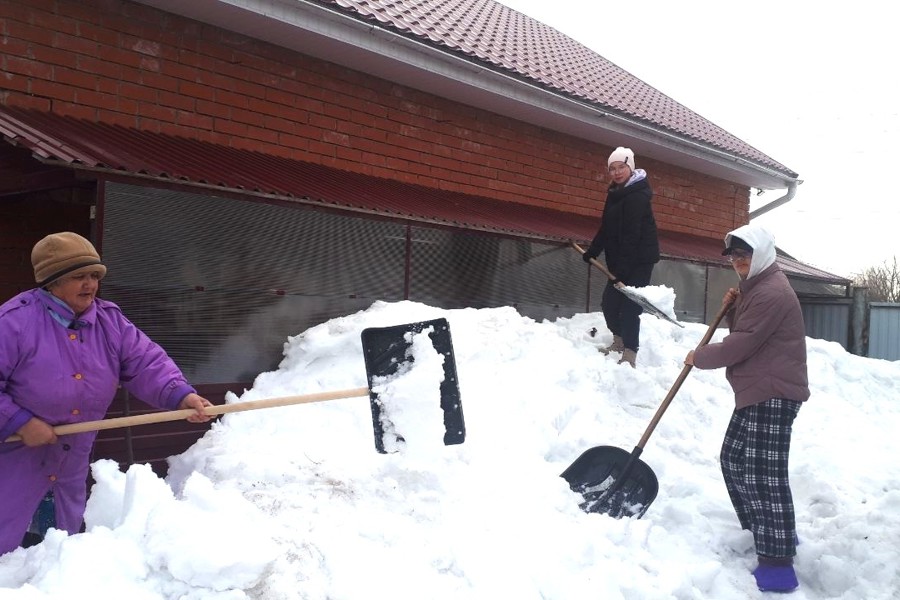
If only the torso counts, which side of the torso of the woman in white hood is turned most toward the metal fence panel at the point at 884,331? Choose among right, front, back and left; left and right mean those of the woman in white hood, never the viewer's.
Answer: right

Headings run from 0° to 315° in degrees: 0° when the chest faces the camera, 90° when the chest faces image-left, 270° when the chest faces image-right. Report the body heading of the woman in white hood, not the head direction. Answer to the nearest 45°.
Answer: approximately 90°

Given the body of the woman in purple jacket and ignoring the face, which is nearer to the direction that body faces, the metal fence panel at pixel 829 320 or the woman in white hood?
the woman in white hood

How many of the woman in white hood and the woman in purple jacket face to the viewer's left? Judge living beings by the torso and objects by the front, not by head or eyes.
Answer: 1

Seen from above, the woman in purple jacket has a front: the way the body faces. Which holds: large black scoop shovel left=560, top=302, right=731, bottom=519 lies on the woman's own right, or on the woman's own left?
on the woman's own left

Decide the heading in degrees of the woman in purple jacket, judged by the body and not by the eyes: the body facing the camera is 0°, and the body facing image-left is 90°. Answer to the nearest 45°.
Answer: approximately 315°

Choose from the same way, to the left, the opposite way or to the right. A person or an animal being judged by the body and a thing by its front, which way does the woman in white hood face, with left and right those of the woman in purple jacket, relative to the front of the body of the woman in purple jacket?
the opposite way

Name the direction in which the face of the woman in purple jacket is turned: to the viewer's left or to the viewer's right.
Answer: to the viewer's right

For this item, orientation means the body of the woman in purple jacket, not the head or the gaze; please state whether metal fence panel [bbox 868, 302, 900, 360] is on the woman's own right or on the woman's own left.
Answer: on the woman's own left

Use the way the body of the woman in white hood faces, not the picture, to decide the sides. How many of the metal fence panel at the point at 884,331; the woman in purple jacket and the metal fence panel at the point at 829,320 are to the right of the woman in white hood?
2

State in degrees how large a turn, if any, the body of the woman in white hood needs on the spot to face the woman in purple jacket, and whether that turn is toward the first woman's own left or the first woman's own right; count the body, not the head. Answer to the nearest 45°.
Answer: approximately 45° to the first woman's own left
